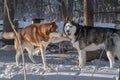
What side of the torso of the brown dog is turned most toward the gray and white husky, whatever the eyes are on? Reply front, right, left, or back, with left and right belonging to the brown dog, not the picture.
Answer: front

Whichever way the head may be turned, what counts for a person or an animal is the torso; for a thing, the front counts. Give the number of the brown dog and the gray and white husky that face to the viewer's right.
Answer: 1

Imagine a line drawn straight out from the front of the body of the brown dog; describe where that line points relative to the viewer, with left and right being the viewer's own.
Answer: facing to the right of the viewer

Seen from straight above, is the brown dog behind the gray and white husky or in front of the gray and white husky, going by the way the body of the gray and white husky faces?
in front

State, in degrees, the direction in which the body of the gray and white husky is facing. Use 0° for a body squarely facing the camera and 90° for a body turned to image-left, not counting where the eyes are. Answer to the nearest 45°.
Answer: approximately 90°

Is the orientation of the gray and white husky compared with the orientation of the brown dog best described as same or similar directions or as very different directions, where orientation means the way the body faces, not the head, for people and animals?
very different directions
